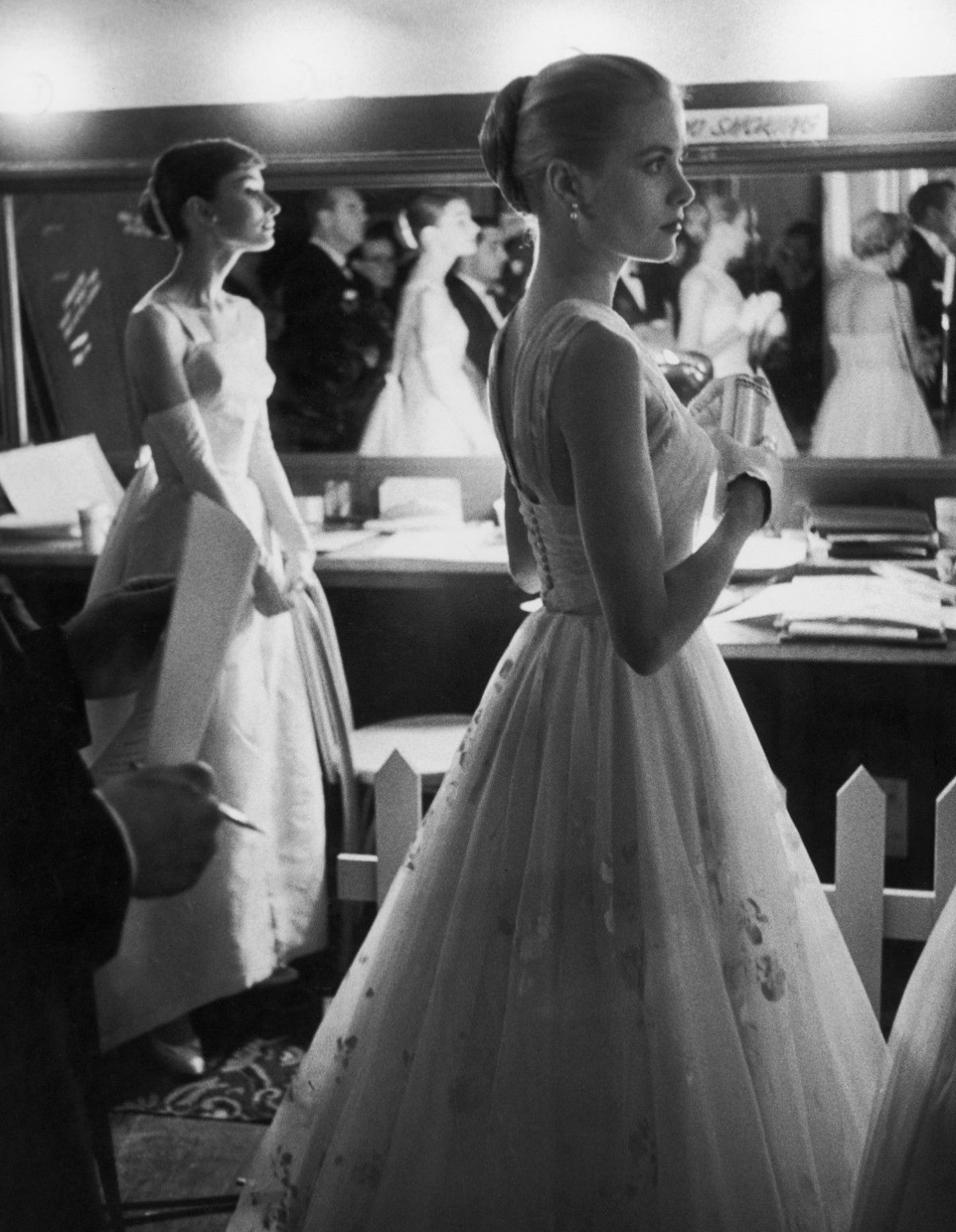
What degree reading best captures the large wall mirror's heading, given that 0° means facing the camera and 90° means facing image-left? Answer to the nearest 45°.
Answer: approximately 0°

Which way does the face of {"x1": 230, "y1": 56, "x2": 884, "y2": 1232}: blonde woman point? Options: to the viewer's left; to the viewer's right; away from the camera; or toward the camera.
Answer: to the viewer's right

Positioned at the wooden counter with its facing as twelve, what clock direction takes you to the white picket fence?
The white picket fence is roughly at 12 o'clock from the wooden counter.

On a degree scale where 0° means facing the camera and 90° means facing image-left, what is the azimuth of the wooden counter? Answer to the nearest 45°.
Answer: approximately 0°

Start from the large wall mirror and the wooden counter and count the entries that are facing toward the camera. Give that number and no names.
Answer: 2

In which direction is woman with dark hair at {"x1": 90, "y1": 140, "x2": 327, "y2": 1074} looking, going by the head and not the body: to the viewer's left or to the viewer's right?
to the viewer's right

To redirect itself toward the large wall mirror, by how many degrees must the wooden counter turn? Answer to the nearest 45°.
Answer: approximately 135° to its right

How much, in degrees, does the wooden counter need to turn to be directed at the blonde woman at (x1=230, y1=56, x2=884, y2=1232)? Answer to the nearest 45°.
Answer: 0° — it already faces them

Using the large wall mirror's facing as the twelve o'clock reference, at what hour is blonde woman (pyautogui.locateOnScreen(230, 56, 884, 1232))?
The blonde woman is roughly at 12 o'clock from the large wall mirror.

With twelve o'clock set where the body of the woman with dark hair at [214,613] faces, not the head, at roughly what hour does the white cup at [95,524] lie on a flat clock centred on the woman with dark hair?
The white cup is roughly at 7 o'clock from the woman with dark hair.
